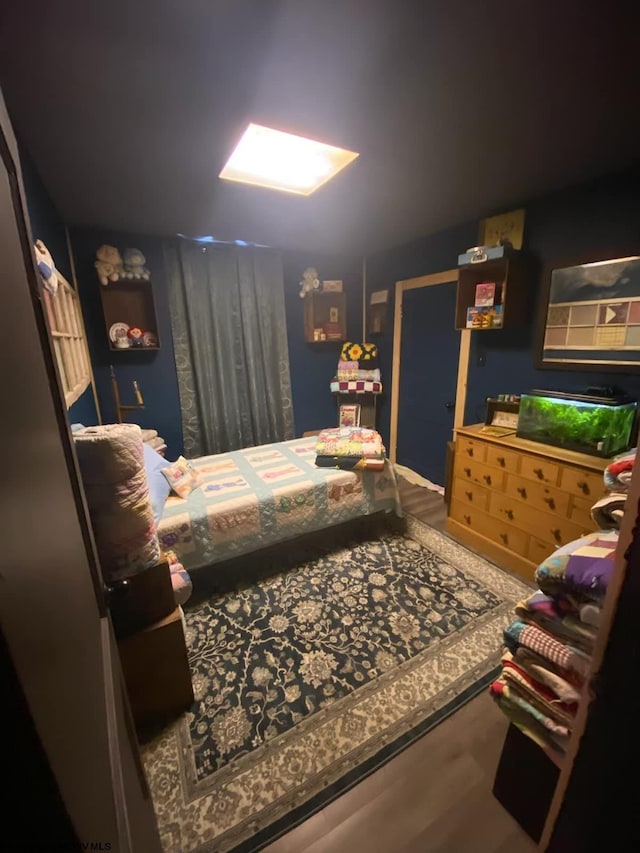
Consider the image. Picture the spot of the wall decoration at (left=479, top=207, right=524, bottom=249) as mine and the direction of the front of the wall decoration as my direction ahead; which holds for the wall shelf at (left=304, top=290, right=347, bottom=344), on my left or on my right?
on my right

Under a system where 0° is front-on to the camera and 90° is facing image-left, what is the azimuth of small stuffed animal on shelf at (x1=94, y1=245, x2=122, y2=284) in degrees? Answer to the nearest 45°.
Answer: approximately 0°

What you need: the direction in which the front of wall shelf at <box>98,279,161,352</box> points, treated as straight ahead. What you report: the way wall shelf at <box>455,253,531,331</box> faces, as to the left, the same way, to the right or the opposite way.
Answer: to the right

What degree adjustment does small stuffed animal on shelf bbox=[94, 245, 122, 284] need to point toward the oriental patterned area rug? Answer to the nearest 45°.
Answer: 0° — it already faces it

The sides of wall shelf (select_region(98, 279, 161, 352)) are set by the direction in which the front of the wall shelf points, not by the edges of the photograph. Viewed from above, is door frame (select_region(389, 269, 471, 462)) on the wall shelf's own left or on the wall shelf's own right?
on the wall shelf's own left

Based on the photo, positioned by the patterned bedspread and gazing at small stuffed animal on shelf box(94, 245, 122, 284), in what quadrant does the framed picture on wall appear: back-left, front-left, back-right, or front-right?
back-right

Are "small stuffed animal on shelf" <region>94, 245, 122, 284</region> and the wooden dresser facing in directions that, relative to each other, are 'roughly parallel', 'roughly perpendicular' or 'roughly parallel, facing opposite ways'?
roughly perpendicular

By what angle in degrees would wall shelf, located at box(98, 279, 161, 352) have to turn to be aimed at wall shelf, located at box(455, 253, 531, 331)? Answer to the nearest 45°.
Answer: approximately 45° to its left

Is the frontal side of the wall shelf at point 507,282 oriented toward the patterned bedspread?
yes

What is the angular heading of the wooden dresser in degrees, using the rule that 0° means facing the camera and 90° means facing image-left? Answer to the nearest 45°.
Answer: approximately 45°

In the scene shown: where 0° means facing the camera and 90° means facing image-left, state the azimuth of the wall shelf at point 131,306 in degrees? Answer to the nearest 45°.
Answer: approximately 0°

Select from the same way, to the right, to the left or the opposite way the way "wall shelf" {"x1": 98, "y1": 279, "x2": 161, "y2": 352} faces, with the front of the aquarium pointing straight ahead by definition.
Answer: to the left

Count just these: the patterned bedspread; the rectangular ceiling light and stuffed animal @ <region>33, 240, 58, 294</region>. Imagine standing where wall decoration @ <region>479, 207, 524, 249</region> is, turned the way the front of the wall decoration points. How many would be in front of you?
3

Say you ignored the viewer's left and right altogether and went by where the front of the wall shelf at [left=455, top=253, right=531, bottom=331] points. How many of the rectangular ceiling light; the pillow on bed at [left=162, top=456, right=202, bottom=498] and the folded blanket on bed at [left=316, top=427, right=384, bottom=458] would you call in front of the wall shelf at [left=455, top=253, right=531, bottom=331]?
3
